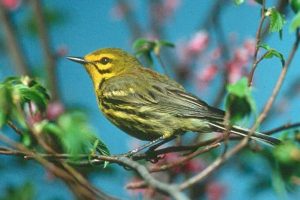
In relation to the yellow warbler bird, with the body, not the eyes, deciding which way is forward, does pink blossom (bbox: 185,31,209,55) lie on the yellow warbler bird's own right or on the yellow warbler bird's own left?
on the yellow warbler bird's own right

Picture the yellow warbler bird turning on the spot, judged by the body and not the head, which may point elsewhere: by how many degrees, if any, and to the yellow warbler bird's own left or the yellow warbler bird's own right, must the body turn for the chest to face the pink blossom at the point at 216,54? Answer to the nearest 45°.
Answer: approximately 135° to the yellow warbler bird's own right

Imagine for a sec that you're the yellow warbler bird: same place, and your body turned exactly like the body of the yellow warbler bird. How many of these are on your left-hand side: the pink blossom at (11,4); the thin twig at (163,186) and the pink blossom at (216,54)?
1

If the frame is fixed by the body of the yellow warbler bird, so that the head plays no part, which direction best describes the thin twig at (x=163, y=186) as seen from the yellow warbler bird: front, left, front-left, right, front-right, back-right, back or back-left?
left

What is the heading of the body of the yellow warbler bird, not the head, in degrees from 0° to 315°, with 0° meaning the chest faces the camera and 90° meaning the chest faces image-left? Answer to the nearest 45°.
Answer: approximately 90°
